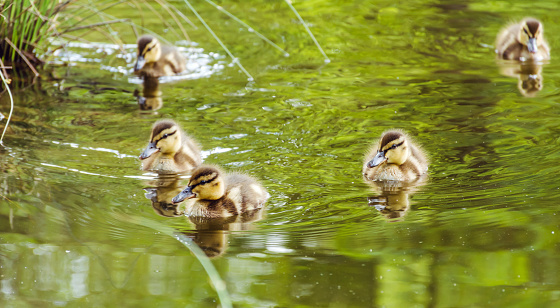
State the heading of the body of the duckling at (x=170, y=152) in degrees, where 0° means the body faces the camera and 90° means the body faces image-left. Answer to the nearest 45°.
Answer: approximately 45°

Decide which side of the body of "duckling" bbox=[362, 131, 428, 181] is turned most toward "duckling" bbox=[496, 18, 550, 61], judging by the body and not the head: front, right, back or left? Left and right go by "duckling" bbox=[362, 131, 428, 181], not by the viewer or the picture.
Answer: back

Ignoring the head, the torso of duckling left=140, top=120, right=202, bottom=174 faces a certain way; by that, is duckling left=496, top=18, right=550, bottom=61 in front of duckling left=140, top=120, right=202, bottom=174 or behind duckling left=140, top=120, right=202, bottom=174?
behind

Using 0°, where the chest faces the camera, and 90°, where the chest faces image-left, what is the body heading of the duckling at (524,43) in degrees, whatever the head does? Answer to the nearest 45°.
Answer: approximately 315°

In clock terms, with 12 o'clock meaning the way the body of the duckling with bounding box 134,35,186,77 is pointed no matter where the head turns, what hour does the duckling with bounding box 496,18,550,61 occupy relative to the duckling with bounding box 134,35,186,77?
the duckling with bounding box 496,18,550,61 is roughly at 8 o'clock from the duckling with bounding box 134,35,186,77.

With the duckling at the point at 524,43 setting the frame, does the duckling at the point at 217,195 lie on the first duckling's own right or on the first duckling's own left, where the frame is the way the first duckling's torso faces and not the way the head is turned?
on the first duckling's own right

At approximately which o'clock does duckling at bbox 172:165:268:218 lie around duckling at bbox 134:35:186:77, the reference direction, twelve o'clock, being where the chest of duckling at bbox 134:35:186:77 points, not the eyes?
duckling at bbox 172:165:268:218 is roughly at 10 o'clock from duckling at bbox 134:35:186:77.
